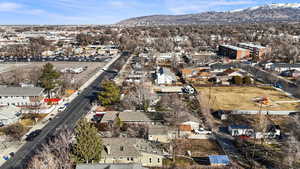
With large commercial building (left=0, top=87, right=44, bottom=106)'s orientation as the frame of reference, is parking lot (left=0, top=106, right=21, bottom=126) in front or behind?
in front

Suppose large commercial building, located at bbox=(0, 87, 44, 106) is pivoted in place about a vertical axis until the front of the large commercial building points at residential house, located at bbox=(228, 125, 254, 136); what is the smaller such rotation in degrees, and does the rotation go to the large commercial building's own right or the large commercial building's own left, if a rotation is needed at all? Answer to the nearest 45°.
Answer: approximately 45° to the large commercial building's own left

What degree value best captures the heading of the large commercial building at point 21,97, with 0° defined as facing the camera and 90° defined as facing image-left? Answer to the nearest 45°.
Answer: approximately 0°

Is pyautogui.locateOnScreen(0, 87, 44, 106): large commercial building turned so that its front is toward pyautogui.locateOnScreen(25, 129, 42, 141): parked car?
yes

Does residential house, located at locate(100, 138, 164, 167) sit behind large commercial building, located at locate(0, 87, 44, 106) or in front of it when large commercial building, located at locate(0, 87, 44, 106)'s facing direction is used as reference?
in front

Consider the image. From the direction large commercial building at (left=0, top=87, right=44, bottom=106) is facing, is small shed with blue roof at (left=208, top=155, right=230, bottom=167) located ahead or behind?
ahead

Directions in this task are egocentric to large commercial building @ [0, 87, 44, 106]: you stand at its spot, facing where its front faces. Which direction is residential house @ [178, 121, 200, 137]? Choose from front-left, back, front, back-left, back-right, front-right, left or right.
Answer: front-left

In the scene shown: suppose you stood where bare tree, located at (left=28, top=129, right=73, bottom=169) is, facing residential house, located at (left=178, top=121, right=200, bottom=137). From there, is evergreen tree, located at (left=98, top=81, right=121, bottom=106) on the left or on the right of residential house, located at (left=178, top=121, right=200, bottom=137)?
left

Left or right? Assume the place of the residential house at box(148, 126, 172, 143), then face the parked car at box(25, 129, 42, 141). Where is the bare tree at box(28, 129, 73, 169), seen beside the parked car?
left
